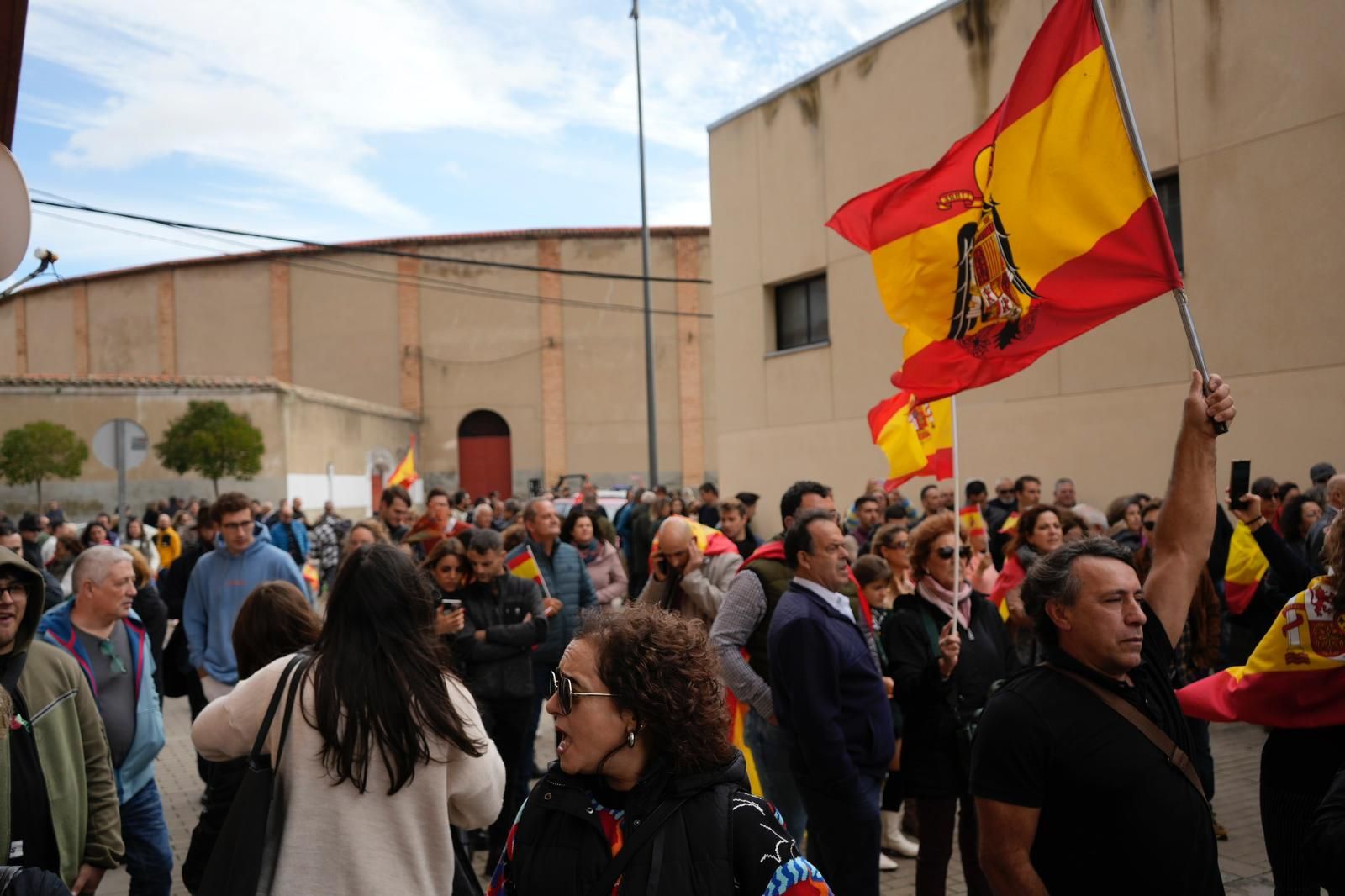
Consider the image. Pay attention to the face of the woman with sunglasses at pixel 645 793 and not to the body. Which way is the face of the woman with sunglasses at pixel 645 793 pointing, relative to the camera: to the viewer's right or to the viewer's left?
to the viewer's left

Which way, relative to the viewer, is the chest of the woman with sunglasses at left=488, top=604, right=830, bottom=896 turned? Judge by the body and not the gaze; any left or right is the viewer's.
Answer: facing the viewer and to the left of the viewer

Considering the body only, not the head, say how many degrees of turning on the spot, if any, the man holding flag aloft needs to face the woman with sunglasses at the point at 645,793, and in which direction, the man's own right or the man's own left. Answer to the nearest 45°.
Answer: approximately 90° to the man's own right

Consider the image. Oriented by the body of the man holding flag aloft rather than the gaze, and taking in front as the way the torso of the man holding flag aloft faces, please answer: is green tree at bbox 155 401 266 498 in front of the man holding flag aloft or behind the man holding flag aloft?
behind

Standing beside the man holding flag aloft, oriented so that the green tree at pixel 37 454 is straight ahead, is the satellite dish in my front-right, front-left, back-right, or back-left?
front-left

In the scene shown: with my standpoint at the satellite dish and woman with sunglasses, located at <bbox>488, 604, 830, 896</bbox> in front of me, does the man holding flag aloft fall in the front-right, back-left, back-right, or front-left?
front-left

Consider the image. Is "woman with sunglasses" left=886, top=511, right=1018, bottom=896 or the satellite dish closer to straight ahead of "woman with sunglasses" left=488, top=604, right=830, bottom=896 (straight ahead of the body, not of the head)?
the satellite dish

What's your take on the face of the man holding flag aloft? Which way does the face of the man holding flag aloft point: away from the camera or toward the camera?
toward the camera

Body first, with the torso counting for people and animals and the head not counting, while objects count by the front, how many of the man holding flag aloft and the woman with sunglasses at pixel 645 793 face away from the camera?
0

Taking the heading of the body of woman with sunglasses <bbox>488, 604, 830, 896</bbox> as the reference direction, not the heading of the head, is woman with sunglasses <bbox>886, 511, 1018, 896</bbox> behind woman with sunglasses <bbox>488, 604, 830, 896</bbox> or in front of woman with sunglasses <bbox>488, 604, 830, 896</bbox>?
behind
